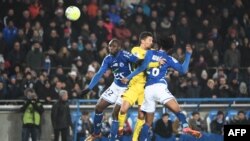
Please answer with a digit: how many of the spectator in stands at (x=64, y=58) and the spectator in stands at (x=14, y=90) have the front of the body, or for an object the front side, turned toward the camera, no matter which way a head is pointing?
2

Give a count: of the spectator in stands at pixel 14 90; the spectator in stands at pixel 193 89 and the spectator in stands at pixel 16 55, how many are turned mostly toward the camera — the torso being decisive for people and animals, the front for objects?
3

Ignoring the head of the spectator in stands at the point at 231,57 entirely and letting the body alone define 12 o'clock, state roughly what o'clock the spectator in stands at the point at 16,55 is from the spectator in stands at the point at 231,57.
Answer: the spectator in stands at the point at 16,55 is roughly at 2 o'clock from the spectator in stands at the point at 231,57.

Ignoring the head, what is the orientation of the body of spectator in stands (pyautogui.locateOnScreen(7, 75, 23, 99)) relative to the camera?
toward the camera

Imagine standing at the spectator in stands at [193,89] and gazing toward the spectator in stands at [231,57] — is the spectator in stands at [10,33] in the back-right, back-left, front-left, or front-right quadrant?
back-left

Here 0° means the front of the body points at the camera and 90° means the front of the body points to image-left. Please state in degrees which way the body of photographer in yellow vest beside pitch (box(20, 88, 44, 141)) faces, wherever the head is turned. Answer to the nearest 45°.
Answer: approximately 0°

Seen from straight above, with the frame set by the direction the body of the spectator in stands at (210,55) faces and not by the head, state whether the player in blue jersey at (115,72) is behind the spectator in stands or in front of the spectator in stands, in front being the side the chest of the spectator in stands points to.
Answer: in front

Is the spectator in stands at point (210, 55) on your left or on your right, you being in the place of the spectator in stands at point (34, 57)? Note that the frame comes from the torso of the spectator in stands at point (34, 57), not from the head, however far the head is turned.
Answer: on your left

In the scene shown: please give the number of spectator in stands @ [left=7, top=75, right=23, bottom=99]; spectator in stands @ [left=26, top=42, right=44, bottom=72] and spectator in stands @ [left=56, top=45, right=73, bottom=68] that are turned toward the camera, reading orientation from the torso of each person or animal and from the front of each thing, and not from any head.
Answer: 3

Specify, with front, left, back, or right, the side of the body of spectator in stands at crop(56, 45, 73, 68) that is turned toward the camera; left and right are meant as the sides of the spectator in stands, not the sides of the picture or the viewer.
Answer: front
